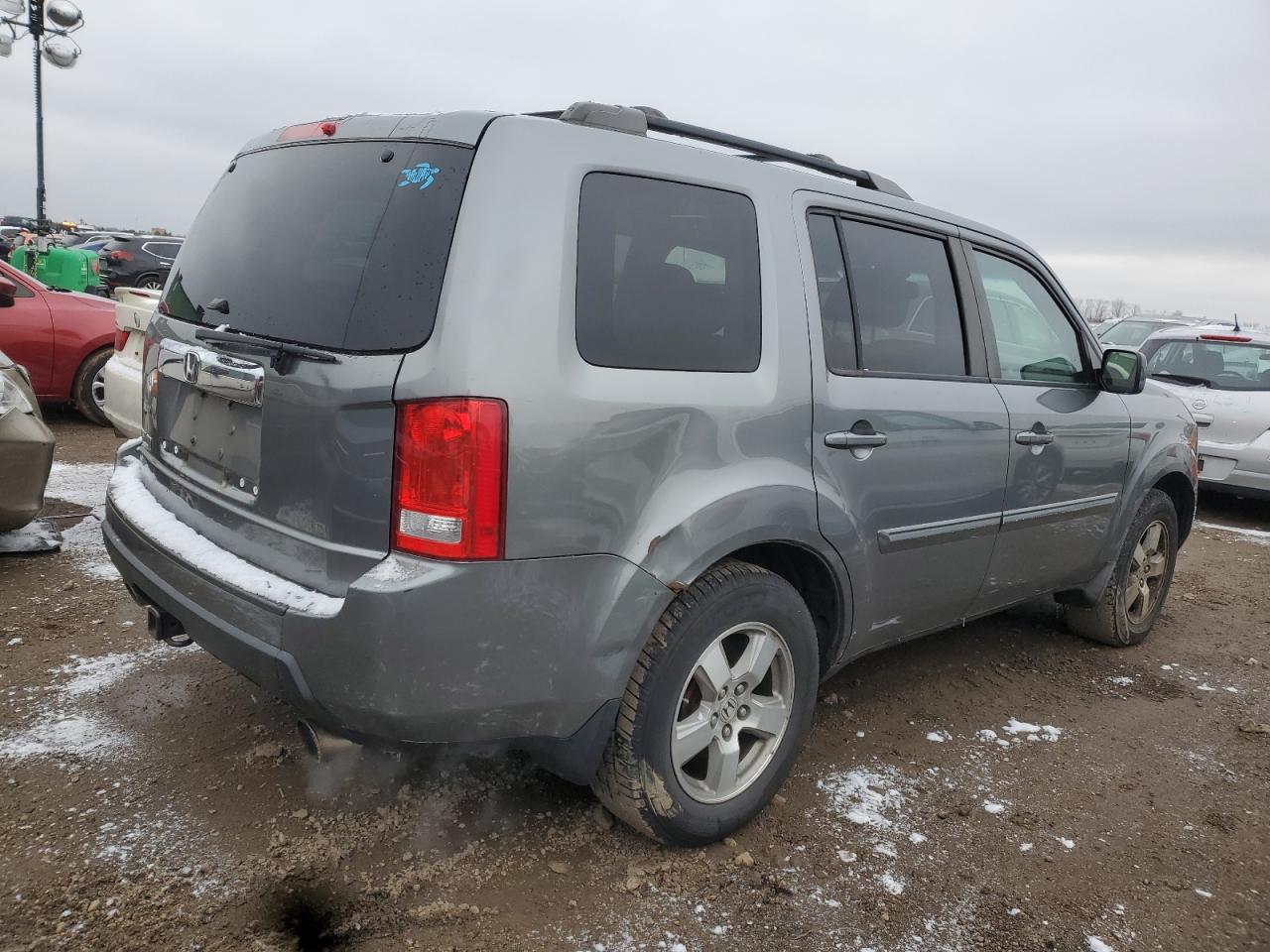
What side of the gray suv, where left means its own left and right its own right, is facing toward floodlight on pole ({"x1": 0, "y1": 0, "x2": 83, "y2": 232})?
left

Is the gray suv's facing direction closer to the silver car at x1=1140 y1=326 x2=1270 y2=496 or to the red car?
the silver car

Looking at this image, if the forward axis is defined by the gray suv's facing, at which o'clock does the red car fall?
The red car is roughly at 9 o'clock from the gray suv.

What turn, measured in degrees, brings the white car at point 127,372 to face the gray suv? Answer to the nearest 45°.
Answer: approximately 135° to its right

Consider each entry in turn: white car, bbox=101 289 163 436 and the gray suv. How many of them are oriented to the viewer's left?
0

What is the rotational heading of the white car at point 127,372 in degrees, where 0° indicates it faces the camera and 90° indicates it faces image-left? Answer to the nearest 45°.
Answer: approximately 225°

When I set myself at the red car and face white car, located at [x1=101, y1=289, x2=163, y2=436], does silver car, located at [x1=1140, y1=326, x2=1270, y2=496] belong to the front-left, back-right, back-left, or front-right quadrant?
front-left

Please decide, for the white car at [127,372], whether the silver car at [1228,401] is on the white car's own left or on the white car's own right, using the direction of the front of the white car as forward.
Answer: on the white car's own right

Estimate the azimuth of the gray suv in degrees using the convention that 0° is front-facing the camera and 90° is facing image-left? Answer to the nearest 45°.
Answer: approximately 225°

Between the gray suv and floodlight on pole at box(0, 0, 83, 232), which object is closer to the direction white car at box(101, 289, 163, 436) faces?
the floodlight on pole

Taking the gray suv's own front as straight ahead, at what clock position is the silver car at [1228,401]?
The silver car is roughly at 12 o'clock from the gray suv.
